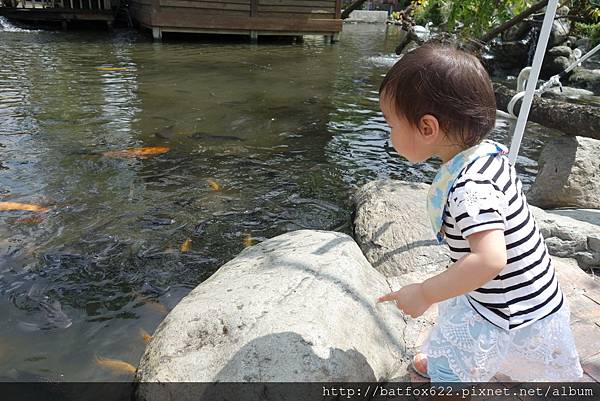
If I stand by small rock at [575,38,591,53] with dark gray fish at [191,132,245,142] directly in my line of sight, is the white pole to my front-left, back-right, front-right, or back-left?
front-left

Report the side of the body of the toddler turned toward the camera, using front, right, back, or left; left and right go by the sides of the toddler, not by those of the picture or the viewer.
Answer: left

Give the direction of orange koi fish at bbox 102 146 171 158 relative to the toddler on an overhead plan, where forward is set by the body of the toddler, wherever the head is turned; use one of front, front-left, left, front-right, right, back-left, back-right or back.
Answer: front-right

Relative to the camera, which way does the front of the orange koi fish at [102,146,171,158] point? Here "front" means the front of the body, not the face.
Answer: to the viewer's right

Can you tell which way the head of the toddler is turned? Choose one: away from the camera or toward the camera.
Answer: away from the camera
